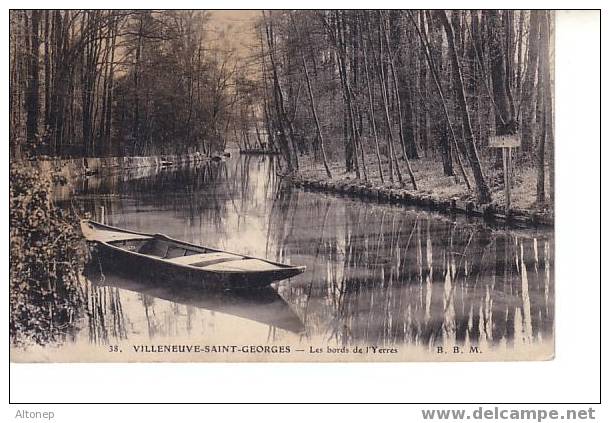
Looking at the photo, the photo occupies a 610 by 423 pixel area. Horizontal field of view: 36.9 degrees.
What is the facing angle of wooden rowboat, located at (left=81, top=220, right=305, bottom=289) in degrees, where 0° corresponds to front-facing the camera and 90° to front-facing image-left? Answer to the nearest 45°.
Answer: approximately 315°

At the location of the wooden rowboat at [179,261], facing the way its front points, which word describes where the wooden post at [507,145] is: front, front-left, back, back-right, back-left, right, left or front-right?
front-left

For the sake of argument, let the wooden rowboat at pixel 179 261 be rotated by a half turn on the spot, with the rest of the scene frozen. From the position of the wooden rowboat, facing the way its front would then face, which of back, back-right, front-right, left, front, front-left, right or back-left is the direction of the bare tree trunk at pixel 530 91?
back-right

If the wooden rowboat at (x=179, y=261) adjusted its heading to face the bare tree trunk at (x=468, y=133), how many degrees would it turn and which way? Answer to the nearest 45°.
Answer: approximately 45° to its left

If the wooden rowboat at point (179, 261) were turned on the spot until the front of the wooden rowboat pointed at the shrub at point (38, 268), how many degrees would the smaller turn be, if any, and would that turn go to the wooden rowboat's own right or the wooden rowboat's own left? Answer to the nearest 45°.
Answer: approximately 135° to the wooden rowboat's own right
